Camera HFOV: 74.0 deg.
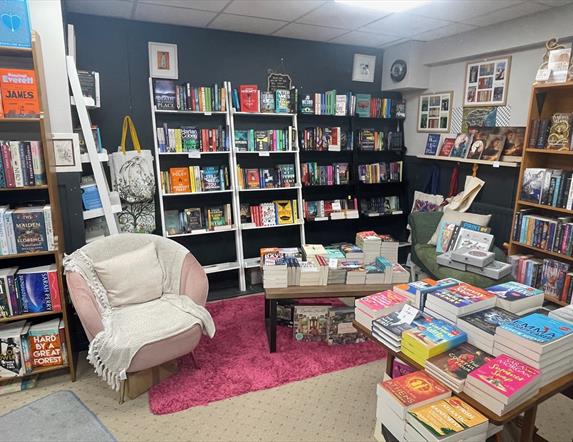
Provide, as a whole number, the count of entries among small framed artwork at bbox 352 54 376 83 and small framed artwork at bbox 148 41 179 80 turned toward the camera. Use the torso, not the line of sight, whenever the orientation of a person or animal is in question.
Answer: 2

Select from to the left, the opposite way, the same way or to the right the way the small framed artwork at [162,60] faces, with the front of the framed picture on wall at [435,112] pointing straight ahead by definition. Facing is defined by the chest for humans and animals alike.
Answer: to the left

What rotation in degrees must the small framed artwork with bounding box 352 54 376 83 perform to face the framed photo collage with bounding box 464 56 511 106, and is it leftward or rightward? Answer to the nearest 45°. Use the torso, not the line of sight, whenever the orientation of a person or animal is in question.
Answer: approximately 45° to its left

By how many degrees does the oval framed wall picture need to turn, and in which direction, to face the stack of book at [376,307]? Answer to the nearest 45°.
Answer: approximately 45° to its left

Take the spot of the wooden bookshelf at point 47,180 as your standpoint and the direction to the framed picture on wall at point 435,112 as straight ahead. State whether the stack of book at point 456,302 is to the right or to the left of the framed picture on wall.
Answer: right

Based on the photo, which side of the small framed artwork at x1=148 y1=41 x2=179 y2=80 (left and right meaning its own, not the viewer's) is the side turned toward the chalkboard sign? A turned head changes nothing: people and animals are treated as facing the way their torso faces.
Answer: left

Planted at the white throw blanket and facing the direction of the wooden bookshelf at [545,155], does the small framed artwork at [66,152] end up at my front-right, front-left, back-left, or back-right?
back-left

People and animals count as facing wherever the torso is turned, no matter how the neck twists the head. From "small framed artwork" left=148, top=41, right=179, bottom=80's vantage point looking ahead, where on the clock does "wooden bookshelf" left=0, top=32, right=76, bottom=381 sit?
The wooden bookshelf is roughly at 1 o'clock from the small framed artwork.
